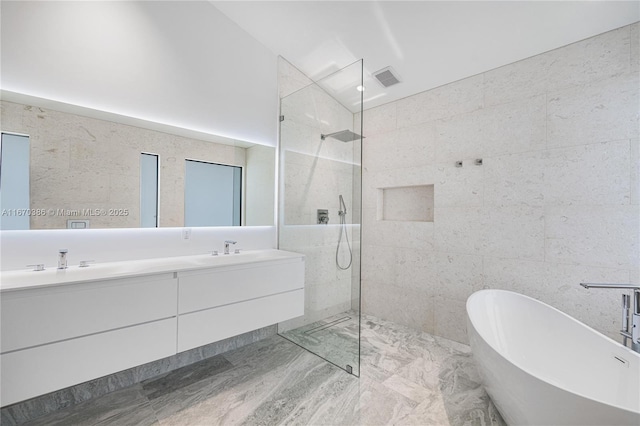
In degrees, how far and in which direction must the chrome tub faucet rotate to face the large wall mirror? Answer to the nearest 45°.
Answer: approximately 45° to its left

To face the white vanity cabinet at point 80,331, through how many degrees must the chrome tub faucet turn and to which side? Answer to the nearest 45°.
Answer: approximately 45° to its left

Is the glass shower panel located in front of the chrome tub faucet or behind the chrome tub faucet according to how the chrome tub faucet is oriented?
in front

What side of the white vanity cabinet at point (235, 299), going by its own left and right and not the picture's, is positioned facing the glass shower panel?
left

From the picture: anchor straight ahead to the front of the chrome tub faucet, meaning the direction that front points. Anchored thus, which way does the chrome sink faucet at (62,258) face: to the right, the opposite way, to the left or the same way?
the opposite way

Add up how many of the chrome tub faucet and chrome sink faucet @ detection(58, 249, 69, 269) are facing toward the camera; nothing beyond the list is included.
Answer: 1

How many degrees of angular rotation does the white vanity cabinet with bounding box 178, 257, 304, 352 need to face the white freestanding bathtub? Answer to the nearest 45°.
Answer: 0° — it already faces it

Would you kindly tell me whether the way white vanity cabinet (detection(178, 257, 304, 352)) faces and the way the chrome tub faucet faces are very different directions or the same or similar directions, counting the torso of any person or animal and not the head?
very different directions

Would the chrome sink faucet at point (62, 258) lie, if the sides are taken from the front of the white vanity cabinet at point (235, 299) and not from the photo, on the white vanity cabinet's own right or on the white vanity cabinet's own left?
on the white vanity cabinet's own right

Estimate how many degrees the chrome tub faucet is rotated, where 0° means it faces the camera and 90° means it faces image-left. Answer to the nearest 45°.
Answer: approximately 90°
